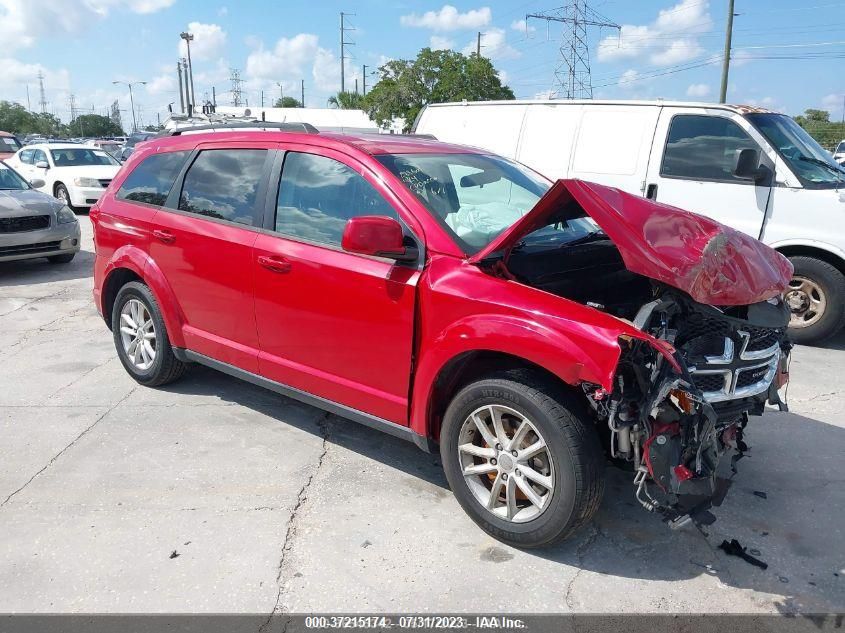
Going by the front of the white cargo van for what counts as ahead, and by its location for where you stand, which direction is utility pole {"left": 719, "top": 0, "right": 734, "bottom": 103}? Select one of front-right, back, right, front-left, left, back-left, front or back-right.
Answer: back-left

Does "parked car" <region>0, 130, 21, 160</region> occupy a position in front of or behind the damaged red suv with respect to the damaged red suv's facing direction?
behind

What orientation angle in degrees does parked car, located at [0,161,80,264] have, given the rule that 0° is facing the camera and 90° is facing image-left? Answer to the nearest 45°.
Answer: approximately 315°

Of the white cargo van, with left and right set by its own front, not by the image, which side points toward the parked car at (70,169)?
back

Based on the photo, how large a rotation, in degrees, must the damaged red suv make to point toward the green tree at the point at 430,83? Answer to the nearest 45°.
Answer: approximately 135° to its left

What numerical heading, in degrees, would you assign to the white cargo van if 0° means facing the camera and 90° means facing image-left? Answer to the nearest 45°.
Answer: approximately 315°

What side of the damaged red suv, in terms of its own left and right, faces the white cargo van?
left

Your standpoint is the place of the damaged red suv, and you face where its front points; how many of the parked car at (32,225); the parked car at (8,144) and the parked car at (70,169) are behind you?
3
